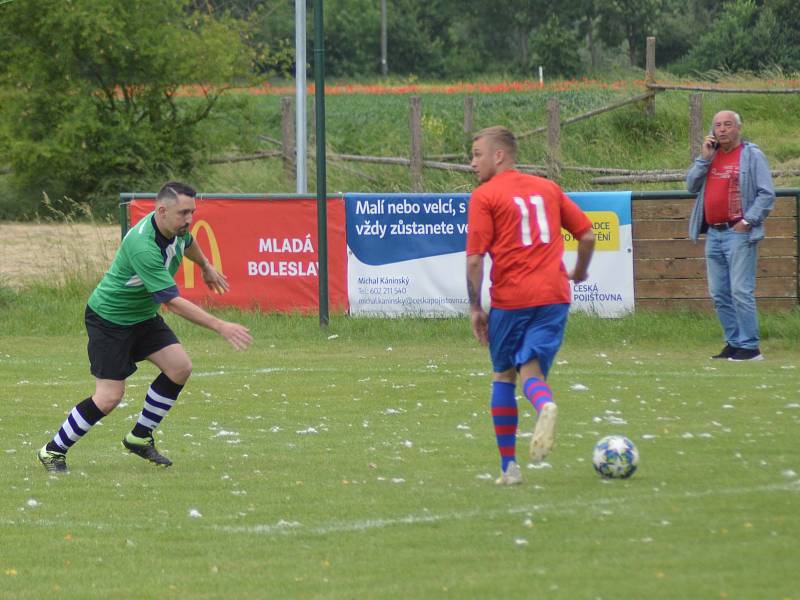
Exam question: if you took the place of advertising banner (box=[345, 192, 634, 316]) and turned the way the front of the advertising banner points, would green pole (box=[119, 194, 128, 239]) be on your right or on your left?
on your right

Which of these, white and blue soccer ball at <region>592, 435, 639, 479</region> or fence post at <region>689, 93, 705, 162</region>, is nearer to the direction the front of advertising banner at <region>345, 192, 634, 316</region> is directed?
the white and blue soccer ball

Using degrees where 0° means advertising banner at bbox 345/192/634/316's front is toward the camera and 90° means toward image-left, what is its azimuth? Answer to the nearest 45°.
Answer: approximately 0°

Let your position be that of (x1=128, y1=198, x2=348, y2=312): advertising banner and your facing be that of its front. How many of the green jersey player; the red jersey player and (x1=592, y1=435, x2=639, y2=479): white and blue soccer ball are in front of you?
3

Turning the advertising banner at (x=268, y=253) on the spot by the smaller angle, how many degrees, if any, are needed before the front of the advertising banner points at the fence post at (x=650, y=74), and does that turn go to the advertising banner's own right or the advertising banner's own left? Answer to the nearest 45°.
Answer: approximately 135° to the advertising banner's own left

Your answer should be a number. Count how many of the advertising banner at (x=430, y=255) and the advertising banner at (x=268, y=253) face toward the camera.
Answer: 2

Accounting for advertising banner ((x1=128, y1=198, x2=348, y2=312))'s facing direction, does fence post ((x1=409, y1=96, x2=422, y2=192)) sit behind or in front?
behind

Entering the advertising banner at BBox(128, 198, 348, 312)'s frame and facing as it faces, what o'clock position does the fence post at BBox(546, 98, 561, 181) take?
The fence post is roughly at 7 o'clock from the advertising banner.

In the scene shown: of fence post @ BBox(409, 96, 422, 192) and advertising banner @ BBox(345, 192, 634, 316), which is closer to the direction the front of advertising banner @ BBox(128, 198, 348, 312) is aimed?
the advertising banner

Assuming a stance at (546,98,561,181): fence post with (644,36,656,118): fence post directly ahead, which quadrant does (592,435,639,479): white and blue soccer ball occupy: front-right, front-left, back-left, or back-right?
back-right

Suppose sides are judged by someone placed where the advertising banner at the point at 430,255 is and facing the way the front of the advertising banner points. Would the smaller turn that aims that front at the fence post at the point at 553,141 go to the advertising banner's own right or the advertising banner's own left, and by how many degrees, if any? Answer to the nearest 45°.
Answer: approximately 180°
